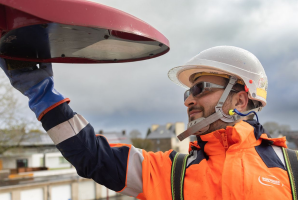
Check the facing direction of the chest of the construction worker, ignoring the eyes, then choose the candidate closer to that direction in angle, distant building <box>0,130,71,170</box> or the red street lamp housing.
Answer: the red street lamp housing

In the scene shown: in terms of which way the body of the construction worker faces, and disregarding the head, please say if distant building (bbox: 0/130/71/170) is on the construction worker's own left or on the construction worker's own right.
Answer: on the construction worker's own right

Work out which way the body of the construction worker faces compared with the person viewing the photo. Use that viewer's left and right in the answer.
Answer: facing the viewer and to the left of the viewer

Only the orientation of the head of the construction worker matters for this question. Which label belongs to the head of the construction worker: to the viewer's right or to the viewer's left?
to the viewer's left
